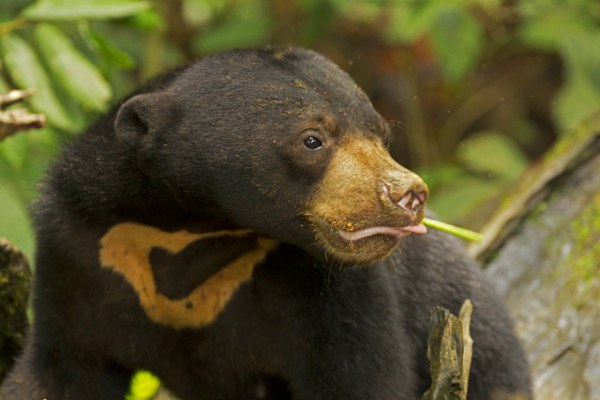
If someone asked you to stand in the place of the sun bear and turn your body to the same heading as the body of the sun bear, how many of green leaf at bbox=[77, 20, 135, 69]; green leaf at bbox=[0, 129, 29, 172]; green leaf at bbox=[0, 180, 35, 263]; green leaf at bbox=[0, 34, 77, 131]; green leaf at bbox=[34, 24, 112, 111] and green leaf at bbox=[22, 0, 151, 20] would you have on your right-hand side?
6

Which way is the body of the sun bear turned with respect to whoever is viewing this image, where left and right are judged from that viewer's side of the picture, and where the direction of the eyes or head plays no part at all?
facing the viewer and to the left of the viewer

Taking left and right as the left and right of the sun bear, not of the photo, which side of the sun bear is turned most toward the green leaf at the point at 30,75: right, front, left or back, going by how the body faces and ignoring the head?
right

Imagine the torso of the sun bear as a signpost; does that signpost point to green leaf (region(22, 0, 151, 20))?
no

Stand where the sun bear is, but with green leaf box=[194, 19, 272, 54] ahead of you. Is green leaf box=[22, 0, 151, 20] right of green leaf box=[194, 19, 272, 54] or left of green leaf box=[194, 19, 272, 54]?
left

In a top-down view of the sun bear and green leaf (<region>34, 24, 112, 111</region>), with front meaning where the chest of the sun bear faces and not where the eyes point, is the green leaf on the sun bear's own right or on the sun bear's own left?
on the sun bear's own right

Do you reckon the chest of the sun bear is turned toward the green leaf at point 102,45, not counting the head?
no

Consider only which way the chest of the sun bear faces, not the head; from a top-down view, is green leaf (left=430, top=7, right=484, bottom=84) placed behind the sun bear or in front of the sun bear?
behind

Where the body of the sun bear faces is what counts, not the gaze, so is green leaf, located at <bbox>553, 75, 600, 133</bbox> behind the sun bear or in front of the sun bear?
behind

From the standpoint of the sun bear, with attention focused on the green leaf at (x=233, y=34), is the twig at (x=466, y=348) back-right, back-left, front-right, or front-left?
back-right

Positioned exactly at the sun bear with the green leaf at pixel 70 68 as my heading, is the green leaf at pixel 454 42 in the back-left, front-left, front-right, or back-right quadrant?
front-right

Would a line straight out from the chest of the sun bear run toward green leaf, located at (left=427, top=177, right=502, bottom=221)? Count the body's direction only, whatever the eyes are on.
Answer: no

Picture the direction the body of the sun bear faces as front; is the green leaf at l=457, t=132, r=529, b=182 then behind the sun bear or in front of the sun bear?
behind
